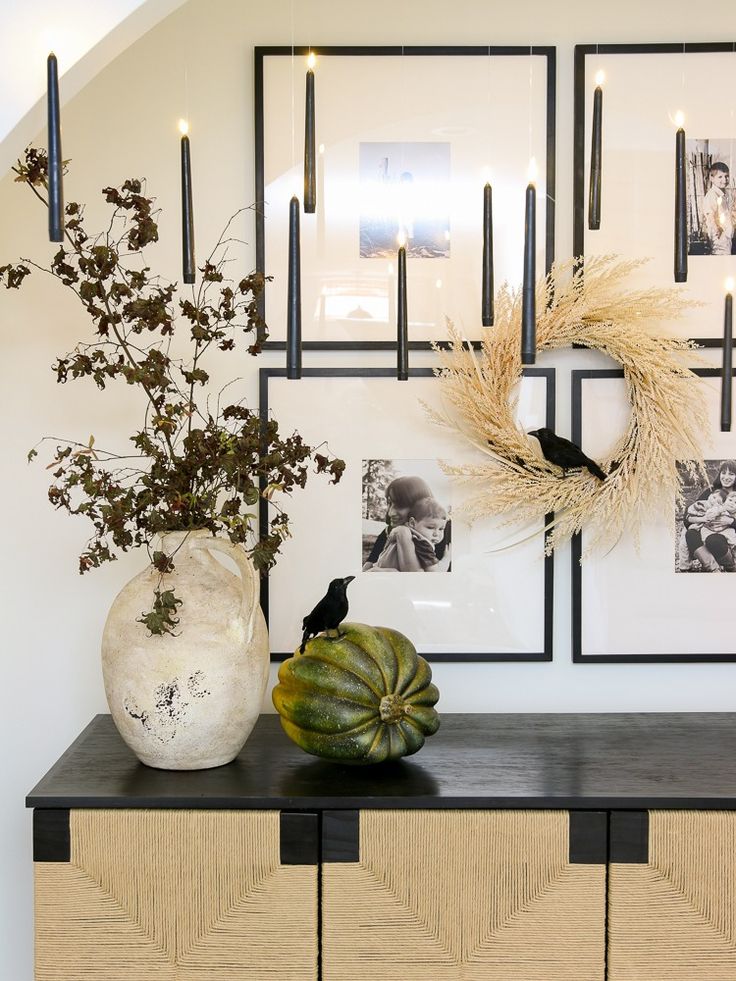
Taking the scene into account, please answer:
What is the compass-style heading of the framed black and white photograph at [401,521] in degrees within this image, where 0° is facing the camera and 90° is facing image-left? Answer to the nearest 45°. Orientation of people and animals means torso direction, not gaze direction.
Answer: approximately 0°

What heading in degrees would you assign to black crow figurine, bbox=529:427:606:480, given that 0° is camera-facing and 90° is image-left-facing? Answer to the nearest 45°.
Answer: approximately 90°

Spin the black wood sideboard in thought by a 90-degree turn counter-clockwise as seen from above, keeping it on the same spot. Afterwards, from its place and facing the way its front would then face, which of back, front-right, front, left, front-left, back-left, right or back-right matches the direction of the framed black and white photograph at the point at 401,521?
left

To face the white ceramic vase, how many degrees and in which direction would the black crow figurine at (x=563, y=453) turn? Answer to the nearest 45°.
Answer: approximately 45° to its left

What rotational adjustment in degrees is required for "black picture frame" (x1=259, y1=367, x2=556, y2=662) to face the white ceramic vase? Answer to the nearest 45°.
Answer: approximately 45° to its right
